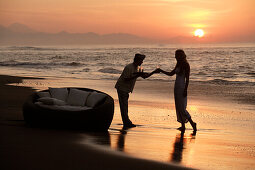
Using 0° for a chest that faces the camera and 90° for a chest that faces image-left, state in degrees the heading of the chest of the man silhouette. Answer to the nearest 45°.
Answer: approximately 270°
